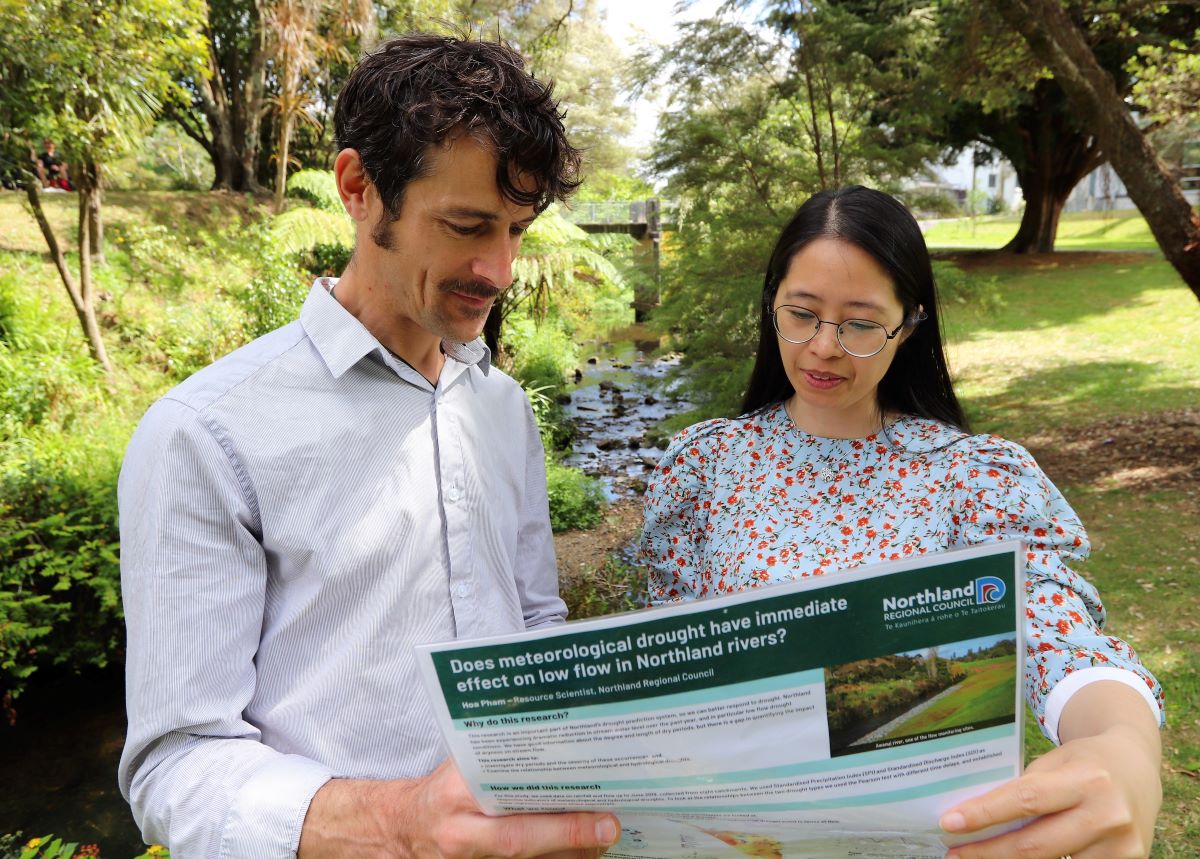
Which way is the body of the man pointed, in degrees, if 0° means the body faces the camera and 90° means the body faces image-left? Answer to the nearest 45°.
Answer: approximately 315°

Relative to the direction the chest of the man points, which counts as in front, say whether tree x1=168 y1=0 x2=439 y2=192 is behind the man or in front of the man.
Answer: behind

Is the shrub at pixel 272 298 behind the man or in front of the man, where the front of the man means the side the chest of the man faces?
behind

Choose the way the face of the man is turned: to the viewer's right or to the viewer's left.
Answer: to the viewer's right

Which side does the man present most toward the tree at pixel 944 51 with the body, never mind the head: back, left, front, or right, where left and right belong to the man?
left

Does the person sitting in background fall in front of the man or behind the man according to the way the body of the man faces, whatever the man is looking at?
behind

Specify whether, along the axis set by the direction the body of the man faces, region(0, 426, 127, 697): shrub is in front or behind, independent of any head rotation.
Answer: behind
